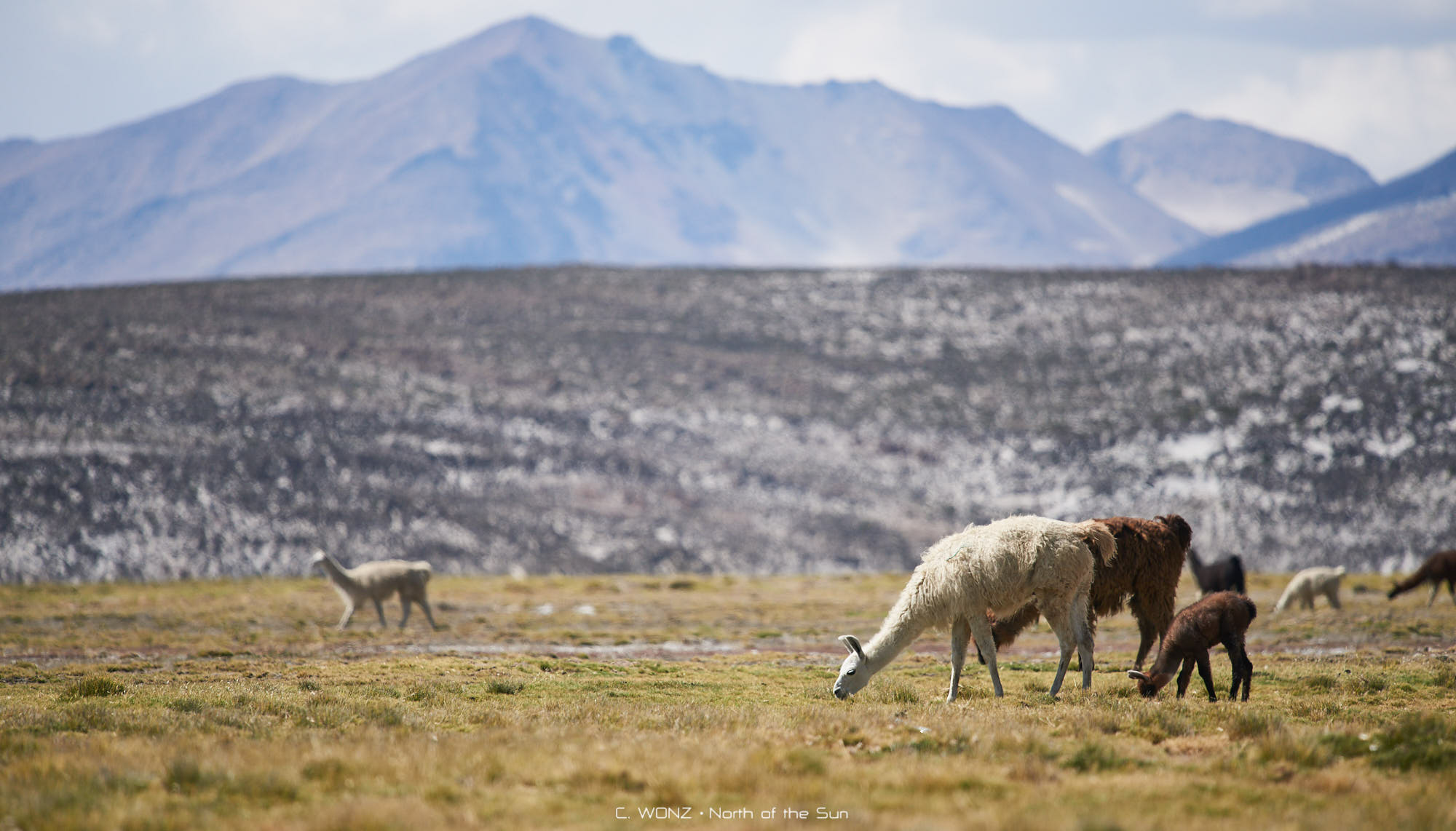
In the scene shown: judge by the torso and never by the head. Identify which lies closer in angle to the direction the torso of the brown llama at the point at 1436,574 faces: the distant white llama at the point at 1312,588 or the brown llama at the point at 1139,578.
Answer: the distant white llama

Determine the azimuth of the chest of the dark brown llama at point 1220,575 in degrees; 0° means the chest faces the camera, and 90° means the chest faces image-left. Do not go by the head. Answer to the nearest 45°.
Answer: approximately 90°

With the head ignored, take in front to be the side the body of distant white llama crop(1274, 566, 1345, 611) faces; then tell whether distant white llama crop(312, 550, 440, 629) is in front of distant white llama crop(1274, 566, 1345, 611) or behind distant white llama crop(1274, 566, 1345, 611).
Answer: in front

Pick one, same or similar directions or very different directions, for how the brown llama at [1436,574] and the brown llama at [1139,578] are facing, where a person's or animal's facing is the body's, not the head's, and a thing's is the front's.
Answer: same or similar directions

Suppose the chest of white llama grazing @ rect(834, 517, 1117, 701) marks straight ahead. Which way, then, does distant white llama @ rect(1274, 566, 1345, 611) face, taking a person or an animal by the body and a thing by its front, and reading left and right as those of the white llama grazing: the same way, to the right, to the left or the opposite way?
the same way

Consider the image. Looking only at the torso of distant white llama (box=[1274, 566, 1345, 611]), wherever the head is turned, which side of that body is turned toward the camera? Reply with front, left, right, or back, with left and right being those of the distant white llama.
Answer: left

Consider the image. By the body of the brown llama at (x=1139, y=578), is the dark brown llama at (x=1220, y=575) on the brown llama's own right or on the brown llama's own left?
on the brown llama's own right

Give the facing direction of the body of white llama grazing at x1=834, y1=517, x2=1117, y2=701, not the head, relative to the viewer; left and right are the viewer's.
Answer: facing to the left of the viewer

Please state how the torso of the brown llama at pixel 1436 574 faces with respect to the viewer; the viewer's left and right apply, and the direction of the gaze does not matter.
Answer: facing to the left of the viewer

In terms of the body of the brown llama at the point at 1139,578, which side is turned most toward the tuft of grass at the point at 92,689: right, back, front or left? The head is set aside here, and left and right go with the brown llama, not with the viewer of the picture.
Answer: front

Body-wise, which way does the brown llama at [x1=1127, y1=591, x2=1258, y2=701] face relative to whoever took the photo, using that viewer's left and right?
facing to the left of the viewer

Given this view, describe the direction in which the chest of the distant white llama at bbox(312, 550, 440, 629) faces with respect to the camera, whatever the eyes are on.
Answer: to the viewer's left

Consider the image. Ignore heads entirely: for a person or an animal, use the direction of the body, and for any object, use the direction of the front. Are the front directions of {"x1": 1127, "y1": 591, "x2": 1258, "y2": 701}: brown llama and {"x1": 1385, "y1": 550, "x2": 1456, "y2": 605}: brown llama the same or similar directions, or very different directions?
same or similar directions

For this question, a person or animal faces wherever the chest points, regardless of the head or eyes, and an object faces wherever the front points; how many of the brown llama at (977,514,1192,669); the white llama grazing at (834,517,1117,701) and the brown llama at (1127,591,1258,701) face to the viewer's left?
3

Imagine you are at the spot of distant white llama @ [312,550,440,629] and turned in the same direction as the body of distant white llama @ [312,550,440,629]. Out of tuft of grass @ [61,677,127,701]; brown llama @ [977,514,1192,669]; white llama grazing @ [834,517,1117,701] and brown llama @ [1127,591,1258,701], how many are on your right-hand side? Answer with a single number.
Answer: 0
